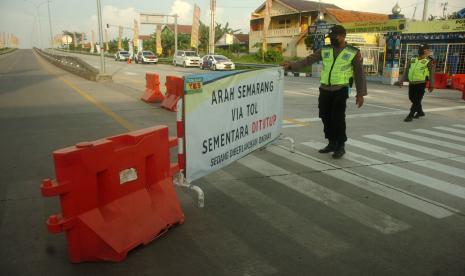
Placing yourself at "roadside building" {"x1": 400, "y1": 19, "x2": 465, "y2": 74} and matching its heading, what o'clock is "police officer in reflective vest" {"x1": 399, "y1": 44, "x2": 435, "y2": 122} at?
The police officer in reflective vest is roughly at 12 o'clock from the roadside building.

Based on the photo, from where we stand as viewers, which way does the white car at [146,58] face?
facing the viewer and to the right of the viewer

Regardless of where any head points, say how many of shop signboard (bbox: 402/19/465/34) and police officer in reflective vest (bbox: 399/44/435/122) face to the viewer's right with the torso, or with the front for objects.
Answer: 0

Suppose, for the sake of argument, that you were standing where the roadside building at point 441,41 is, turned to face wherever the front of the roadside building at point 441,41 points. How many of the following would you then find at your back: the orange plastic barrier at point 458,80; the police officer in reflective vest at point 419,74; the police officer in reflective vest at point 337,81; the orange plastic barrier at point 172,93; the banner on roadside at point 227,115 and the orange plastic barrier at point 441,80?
0

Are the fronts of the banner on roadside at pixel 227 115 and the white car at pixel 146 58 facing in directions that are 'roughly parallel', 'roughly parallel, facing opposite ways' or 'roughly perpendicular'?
roughly parallel

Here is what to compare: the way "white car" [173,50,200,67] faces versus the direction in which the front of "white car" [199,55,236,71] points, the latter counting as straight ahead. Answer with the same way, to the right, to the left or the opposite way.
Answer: the same way

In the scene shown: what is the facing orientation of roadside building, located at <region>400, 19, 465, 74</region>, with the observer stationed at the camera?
facing the viewer

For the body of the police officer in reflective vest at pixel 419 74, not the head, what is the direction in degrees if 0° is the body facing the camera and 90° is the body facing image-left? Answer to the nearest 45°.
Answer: approximately 45°

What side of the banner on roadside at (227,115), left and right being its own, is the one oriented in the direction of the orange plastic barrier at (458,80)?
left

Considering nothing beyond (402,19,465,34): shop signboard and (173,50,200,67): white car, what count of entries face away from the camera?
0

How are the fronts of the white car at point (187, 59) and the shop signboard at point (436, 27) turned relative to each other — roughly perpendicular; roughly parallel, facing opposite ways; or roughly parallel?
roughly perpendicular

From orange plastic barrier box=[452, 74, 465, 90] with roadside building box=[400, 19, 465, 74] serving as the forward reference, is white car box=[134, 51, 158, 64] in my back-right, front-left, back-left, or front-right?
front-left

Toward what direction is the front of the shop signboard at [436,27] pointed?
toward the camera

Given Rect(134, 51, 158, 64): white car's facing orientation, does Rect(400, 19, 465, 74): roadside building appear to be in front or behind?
in front
